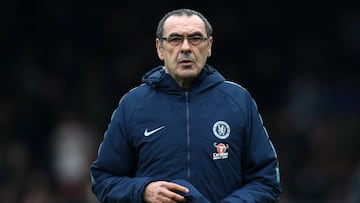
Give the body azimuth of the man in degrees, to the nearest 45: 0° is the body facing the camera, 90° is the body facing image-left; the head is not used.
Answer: approximately 0°
